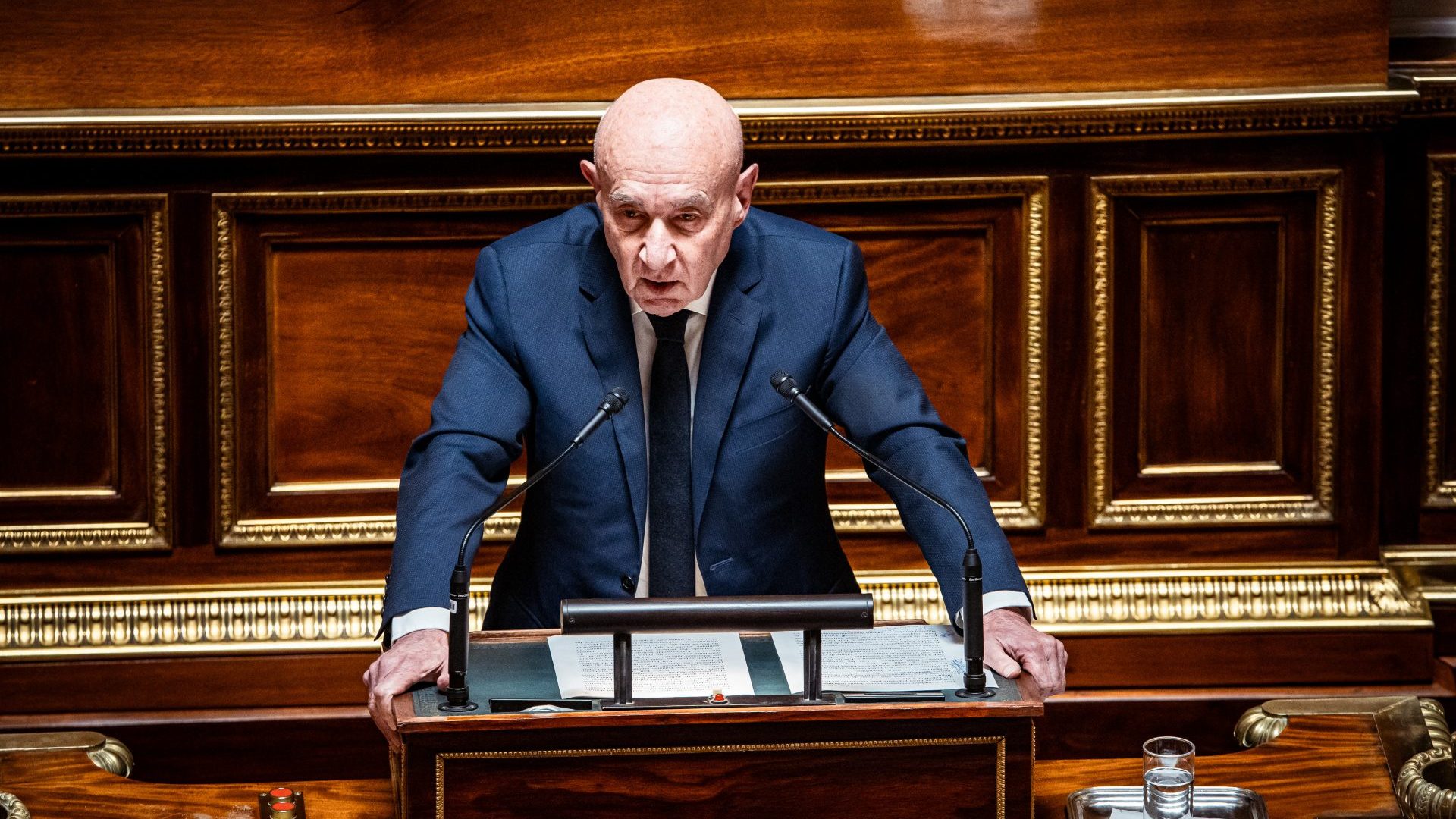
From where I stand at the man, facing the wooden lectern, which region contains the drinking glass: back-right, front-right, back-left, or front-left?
front-left

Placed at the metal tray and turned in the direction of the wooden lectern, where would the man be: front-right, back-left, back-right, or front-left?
front-right

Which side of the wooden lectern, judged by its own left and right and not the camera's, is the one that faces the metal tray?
left

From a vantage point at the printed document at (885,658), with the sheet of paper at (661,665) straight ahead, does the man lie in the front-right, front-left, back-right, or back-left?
front-right

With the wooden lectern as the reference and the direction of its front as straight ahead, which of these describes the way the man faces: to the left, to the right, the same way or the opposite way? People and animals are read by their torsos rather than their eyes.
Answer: the same way

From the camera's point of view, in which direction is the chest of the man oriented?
toward the camera

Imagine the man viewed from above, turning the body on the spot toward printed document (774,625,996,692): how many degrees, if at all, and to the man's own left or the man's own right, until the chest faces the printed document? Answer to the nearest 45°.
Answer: approximately 45° to the man's own left

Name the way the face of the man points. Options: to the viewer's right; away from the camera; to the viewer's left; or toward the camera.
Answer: toward the camera

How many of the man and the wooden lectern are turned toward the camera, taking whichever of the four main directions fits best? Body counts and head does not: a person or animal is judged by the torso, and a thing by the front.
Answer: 2

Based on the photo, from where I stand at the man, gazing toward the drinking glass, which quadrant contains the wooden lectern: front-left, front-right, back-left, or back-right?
front-right

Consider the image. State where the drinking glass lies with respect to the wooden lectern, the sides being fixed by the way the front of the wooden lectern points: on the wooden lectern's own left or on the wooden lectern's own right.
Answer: on the wooden lectern's own left

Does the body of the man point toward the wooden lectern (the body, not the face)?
yes
